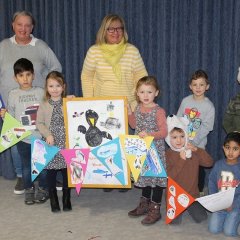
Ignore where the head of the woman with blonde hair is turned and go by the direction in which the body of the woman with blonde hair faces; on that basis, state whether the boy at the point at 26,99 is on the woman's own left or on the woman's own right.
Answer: on the woman's own right

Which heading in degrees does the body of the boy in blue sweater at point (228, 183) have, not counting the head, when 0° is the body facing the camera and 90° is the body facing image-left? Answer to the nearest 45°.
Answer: approximately 0°

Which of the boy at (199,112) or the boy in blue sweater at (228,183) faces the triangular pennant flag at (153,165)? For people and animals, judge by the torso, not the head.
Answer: the boy

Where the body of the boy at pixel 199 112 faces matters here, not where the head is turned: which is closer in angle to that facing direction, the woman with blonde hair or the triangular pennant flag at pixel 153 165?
the triangular pennant flag

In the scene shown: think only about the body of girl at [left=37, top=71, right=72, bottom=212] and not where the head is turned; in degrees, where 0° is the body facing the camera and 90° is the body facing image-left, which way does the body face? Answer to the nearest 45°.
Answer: approximately 0°

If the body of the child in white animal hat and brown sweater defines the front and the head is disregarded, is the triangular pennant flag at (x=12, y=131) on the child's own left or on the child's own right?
on the child's own right
